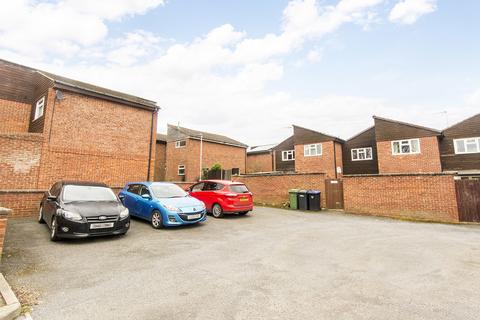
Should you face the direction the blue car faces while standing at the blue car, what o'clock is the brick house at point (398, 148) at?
The brick house is roughly at 10 o'clock from the blue car.

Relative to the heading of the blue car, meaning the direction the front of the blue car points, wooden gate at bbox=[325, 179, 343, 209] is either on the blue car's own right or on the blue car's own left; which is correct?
on the blue car's own left

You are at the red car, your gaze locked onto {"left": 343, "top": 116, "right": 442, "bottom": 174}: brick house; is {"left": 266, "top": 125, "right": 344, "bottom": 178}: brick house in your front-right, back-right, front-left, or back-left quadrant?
front-left

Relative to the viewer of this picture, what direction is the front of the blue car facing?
facing the viewer and to the right of the viewer

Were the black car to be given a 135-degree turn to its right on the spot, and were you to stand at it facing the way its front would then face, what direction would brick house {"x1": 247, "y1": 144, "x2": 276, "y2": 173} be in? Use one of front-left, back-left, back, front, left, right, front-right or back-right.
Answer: back-right

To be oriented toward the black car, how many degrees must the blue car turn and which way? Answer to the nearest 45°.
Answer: approximately 90° to its right

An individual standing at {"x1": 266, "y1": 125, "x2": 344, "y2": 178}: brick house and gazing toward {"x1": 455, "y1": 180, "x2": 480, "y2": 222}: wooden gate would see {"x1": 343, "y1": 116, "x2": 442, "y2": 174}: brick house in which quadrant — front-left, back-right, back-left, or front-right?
front-left

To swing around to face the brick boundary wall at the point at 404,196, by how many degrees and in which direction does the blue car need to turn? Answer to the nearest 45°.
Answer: approximately 45° to its left

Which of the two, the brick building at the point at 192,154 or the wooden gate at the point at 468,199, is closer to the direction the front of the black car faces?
the wooden gate
